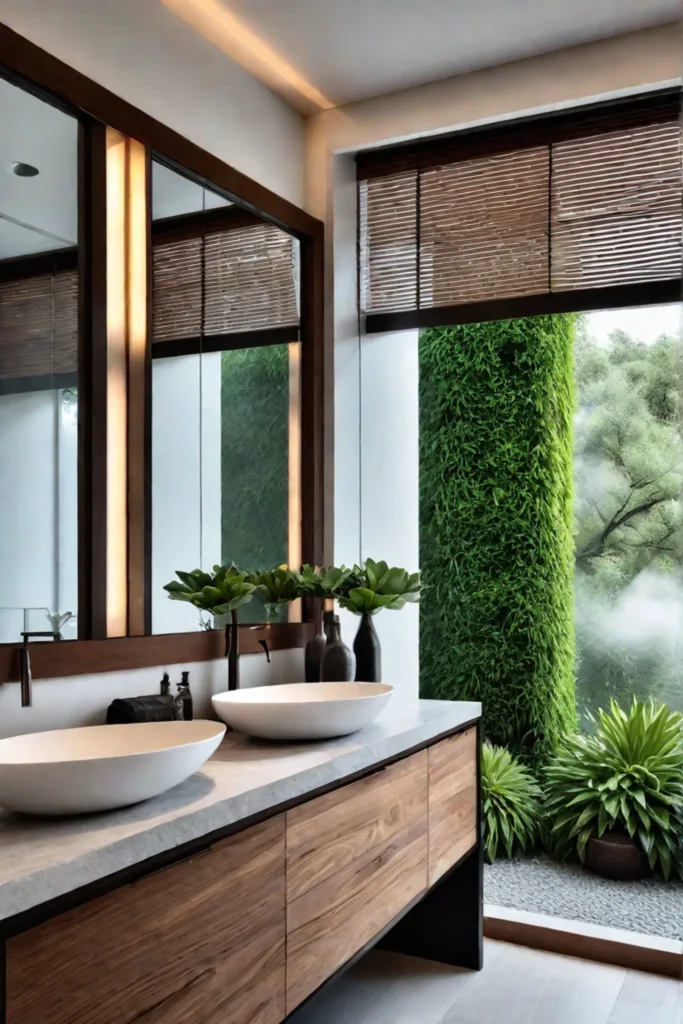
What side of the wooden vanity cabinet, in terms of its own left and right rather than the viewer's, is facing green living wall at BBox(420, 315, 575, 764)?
left

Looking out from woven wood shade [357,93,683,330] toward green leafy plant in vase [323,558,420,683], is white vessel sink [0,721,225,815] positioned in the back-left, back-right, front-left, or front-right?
front-left

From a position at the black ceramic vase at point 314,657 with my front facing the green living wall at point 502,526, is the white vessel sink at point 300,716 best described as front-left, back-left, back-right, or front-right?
back-right

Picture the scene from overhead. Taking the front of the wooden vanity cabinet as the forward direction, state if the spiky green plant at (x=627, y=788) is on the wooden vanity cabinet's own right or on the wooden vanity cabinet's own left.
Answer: on the wooden vanity cabinet's own left

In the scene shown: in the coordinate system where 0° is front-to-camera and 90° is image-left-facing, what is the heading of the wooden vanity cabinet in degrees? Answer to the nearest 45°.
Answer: approximately 315°
